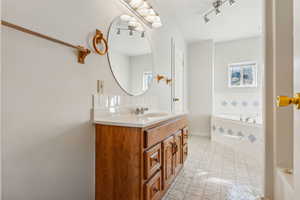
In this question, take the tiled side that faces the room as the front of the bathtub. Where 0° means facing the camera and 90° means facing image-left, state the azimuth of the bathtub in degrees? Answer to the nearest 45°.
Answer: approximately 45°

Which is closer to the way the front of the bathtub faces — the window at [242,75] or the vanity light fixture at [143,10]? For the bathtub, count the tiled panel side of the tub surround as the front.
the vanity light fixture

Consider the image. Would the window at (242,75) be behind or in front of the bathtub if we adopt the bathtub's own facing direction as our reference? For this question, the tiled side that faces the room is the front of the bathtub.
behind

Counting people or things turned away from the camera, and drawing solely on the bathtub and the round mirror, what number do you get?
0

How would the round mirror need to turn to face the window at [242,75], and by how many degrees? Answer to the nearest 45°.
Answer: approximately 90° to its left

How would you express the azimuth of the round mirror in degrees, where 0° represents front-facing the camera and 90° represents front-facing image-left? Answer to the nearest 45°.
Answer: approximately 315°

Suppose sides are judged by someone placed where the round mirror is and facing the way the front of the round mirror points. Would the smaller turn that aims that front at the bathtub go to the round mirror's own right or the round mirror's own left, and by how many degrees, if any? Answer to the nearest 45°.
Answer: approximately 90° to the round mirror's own left

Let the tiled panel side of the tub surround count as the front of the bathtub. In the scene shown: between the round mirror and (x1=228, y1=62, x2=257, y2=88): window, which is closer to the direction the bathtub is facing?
the round mirror
